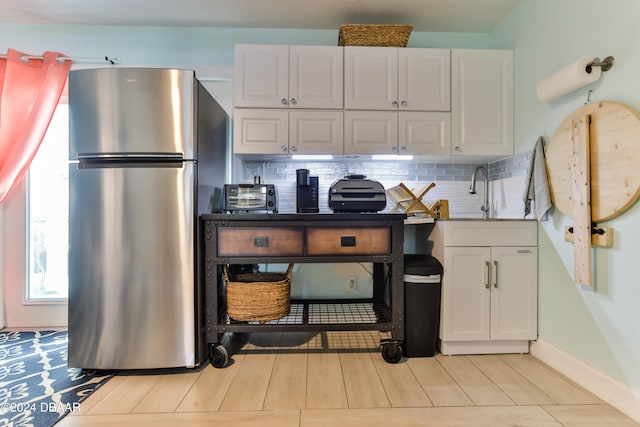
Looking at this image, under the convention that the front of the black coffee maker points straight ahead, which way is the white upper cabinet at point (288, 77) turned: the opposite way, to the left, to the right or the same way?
the same way

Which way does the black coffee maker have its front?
toward the camera

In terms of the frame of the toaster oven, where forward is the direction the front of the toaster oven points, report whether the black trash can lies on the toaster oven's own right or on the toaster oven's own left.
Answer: on the toaster oven's own left

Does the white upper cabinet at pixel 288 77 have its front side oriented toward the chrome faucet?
no

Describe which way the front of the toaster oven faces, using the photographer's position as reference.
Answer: facing the viewer

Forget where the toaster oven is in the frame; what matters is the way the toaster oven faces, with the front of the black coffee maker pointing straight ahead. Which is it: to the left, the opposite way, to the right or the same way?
the same way

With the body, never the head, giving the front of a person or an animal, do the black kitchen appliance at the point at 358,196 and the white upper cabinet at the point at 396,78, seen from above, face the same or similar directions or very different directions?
same or similar directions

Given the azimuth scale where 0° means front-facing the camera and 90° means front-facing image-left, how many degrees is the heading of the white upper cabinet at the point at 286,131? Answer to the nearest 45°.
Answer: approximately 0°

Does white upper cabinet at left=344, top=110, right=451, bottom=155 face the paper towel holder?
no

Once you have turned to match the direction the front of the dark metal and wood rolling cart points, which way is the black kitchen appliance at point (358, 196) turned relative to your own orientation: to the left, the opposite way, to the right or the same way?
the same way

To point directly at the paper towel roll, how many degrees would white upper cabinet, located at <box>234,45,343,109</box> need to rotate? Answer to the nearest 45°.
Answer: approximately 45° to its left

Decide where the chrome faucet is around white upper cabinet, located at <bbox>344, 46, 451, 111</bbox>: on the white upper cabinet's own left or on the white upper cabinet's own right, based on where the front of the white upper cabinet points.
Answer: on the white upper cabinet's own left

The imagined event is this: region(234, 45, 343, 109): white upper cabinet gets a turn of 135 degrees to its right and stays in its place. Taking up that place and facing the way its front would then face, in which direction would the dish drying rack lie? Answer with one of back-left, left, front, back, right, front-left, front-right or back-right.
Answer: back-right

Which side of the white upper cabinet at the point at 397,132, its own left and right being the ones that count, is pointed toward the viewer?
front
